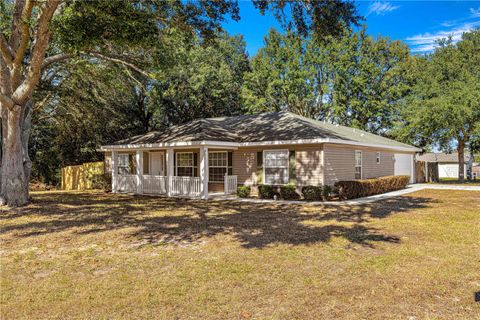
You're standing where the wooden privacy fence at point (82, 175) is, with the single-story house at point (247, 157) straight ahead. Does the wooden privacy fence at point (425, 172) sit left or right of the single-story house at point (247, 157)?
left

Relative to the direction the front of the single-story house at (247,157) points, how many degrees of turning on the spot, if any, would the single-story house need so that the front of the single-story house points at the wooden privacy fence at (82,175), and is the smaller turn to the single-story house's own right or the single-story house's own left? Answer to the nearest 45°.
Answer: approximately 90° to the single-story house's own right

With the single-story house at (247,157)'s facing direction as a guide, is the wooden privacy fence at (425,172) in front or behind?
behind

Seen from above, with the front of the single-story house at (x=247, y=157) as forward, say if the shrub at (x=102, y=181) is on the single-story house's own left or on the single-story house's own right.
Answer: on the single-story house's own right

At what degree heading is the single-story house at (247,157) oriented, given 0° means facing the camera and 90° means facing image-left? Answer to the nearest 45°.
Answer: approximately 45°
